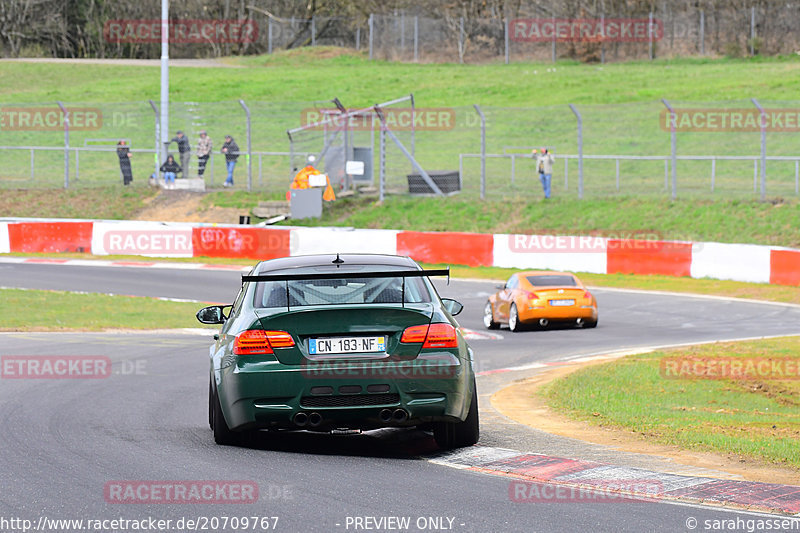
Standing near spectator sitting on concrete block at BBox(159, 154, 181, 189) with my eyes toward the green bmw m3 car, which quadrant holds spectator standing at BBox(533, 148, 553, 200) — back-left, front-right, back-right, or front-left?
front-left

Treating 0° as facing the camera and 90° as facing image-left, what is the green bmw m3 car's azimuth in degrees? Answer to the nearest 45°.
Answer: approximately 180°

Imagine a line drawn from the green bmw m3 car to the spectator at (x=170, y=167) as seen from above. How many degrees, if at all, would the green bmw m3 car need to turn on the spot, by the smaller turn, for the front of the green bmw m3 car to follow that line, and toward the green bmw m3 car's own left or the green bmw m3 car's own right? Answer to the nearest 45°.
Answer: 0° — it already faces them

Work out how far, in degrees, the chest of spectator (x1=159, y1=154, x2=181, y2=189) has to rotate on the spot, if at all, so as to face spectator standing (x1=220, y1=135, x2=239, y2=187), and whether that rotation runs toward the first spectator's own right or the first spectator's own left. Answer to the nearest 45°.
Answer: approximately 90° to the first spectator's own left

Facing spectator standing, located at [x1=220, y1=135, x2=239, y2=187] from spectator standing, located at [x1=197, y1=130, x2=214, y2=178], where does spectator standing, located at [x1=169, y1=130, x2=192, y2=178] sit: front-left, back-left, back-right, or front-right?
back-right

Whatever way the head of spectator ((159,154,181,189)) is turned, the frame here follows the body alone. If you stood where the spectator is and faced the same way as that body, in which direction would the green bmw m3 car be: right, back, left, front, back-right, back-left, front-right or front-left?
front

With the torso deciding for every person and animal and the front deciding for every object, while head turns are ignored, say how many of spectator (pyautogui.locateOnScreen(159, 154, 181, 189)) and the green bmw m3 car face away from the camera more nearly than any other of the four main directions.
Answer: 1

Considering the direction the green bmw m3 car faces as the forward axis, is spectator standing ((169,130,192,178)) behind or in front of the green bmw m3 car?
in front

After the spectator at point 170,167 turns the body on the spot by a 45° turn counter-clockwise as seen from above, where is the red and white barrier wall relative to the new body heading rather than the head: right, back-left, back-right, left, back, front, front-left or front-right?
front

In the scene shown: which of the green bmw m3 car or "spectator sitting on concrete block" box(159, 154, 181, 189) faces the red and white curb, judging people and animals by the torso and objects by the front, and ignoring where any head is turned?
the spectator sitting on concrete block

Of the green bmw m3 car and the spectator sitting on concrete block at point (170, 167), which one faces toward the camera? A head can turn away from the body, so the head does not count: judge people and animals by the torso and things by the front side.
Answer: the spectator sitting on concrete block

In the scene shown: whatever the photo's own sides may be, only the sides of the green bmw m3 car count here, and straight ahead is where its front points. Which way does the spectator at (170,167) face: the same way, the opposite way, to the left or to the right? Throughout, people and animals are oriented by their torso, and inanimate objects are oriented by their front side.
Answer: the opposite way

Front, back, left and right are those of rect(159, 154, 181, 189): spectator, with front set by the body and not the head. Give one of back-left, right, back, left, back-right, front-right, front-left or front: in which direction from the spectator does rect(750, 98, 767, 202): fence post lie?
front-left

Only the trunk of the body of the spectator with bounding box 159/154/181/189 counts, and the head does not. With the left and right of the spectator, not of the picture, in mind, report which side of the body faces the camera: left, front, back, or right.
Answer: front

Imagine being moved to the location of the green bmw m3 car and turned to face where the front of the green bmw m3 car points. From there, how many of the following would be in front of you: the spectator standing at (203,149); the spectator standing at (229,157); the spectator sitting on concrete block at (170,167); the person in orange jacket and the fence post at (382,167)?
5

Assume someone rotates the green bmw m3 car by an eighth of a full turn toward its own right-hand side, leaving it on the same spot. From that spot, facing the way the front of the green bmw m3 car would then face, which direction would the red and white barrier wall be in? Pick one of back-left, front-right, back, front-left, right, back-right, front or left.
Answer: front-left

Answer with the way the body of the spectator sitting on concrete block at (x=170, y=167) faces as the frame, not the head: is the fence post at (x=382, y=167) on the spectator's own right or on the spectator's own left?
on the spectator's own left

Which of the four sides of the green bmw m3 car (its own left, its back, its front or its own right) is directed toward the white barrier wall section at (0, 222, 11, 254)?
front

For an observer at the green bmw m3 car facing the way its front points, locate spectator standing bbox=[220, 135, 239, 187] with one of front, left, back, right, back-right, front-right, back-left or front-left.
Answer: front
